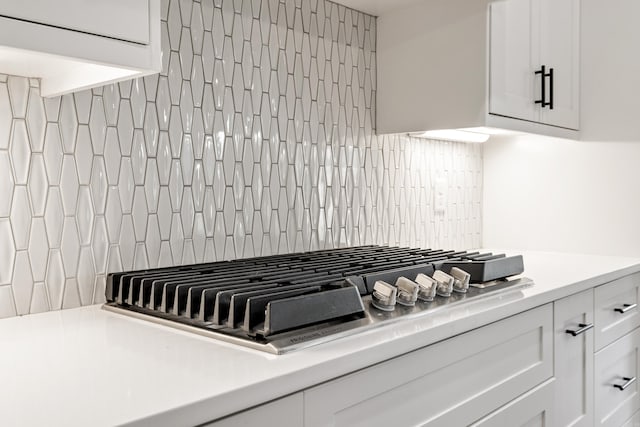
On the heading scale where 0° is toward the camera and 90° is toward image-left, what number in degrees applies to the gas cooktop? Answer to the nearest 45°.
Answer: approximately 315°

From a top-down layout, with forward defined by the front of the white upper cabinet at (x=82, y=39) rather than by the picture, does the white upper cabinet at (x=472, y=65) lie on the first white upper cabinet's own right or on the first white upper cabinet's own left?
on the first white upper cabinet's own left

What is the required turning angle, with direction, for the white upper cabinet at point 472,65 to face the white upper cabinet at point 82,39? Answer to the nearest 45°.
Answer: approximately 90° to its right

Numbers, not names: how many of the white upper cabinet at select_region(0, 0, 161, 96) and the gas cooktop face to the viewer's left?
0

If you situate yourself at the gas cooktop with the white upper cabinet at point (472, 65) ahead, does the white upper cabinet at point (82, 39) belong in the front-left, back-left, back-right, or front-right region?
back-left

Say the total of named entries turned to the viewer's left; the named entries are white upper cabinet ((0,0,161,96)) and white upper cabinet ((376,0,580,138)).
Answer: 0

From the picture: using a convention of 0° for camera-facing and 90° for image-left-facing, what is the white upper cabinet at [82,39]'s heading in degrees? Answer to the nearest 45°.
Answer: approximately 315°

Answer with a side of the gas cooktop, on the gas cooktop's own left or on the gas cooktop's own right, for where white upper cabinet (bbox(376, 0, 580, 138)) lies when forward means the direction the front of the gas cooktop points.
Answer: on the gas cooktop's own left
